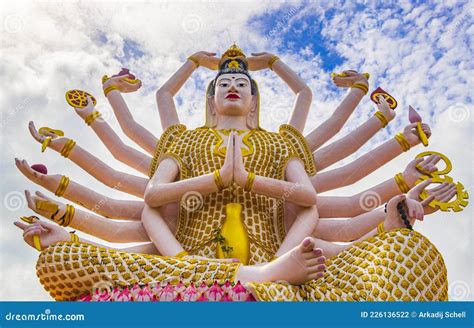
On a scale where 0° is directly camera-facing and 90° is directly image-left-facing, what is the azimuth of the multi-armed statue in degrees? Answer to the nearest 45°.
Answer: approximately 0°
